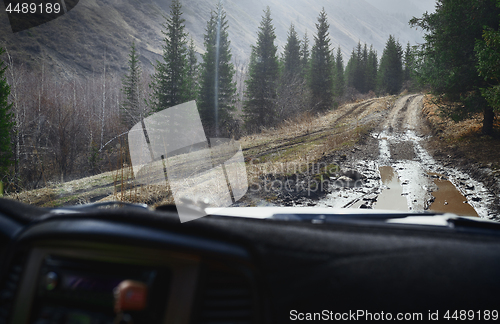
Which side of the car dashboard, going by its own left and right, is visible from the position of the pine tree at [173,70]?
back

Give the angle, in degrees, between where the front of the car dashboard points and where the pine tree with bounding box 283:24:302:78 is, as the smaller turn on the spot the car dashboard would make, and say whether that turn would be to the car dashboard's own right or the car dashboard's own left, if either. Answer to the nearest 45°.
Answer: approximately 180°

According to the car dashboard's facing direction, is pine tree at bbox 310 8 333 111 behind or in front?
behind

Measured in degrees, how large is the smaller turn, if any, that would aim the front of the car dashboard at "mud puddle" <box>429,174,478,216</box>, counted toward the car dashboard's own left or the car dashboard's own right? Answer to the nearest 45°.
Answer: approximately 135° to the car dashboard's own left

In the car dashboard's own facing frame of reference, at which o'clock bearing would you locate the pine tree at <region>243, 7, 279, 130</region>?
The pine tree is roughly at 6 o'clock from the car dashboard.

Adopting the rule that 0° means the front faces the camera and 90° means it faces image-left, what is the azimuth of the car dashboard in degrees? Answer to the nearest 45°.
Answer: approximately 0°
